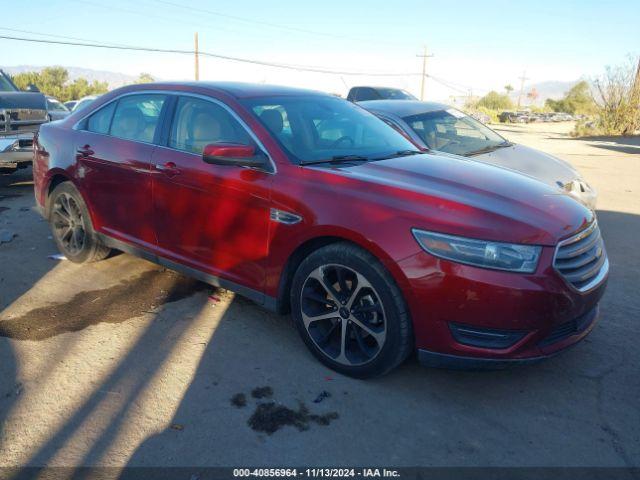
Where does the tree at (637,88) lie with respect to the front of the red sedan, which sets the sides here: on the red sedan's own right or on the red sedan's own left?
on the red sedan's own left

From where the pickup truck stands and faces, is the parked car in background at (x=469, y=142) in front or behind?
in front

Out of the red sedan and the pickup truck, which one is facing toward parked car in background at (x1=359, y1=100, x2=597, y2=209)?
the pickup truck

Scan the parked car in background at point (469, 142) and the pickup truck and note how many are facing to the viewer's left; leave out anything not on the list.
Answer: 0

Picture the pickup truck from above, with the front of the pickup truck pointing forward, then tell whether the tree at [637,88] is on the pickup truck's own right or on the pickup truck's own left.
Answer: on the pickup truck's own left

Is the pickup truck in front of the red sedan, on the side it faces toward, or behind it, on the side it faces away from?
behind

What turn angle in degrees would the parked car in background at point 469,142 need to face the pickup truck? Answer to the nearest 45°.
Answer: approximately 135° to its right

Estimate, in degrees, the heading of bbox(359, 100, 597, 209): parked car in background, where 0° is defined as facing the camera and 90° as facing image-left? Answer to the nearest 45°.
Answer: approximately 315°

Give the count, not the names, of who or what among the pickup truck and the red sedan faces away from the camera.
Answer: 0

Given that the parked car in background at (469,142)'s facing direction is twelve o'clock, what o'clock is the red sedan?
The red sedan is roughly at 2 o'clock from the parked car in background.

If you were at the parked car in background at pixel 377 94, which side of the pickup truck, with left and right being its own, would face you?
left
